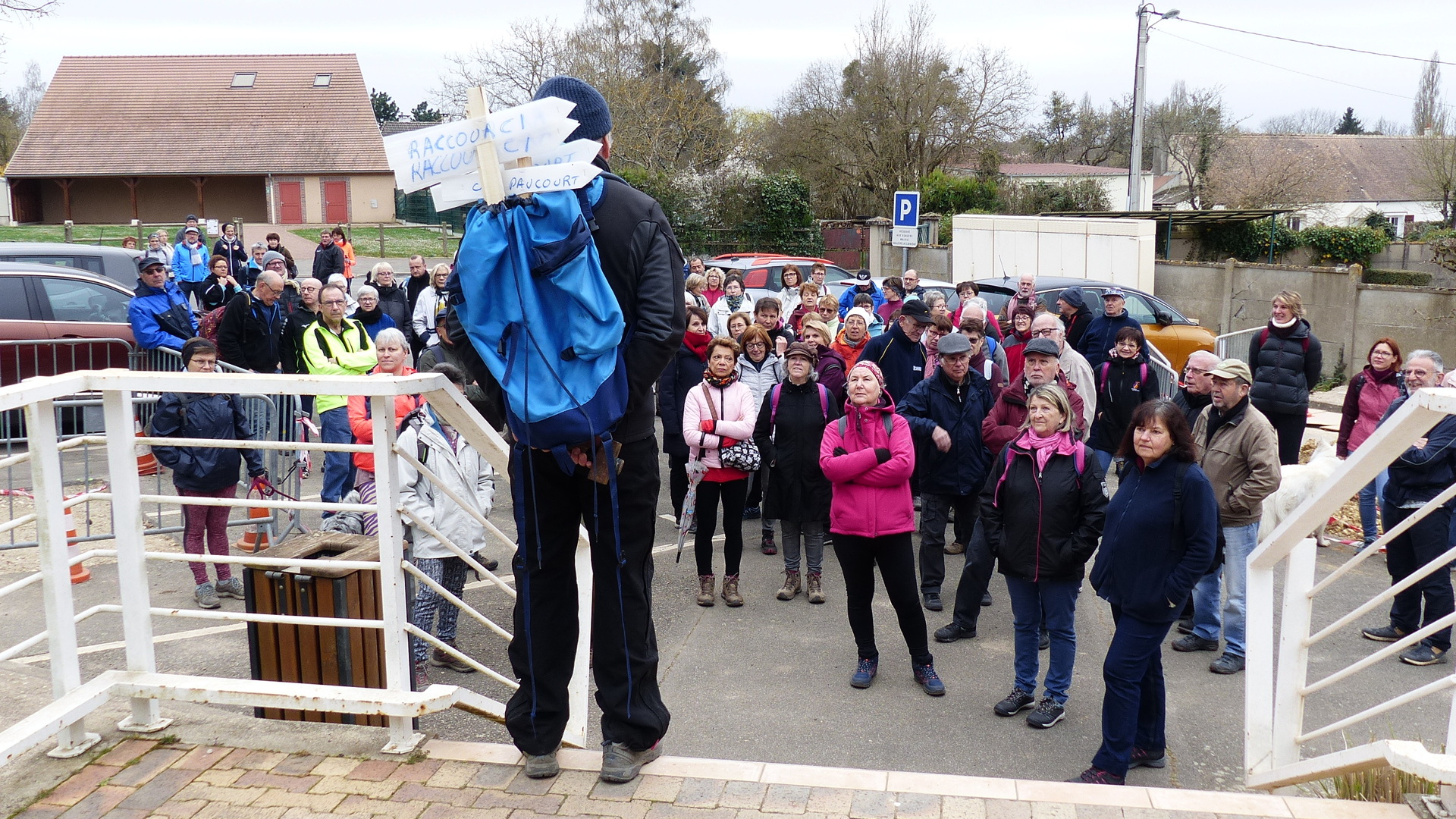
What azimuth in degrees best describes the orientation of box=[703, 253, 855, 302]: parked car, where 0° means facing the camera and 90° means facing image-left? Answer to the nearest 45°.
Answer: approximately 270°

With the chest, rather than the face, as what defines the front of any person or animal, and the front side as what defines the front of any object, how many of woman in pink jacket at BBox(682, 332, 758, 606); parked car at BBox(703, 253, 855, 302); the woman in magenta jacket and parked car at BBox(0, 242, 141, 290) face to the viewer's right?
1

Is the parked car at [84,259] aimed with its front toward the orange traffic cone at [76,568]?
no

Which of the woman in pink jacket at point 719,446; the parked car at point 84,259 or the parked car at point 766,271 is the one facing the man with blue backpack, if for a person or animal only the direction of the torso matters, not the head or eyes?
the woman in pink jacket

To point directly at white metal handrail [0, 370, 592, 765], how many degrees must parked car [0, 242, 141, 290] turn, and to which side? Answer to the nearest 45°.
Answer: approximately 90° to its left

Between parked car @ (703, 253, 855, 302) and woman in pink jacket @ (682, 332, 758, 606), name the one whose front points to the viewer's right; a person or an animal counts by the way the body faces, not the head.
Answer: the parked car

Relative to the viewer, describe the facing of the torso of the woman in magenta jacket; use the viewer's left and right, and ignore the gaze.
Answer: facing the viewer

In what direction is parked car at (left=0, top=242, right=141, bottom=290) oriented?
to the viewer's left

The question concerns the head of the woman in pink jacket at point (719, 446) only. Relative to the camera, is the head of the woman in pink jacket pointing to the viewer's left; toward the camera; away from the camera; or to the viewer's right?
toward the camera

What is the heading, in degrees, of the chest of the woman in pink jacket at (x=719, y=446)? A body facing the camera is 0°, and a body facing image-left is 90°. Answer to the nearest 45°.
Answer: approximately 0°

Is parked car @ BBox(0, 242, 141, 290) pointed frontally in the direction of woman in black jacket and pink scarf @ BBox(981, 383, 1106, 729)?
no

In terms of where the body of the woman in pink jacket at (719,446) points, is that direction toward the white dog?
no

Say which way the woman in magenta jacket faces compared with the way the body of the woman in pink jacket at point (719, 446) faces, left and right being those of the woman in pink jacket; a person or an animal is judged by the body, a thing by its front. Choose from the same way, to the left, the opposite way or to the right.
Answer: the same way
